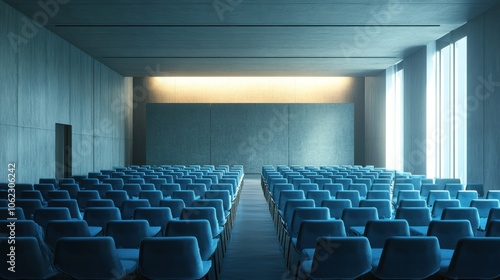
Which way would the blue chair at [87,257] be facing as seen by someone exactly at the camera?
facing away from the viewer and to the right of the viewer

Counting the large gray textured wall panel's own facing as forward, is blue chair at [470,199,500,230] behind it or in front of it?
in front

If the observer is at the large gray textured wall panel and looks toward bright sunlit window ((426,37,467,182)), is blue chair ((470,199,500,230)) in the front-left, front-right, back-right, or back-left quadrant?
front-right

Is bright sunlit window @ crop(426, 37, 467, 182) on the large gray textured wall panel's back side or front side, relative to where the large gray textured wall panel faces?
on the front side

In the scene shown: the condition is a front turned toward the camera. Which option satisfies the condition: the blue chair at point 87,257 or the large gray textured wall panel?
the large gray textured wall panel

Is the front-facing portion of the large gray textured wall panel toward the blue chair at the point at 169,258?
yes

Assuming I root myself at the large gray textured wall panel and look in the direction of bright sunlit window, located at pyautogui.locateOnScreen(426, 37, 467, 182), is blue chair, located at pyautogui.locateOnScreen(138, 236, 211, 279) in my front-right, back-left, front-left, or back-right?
front-right

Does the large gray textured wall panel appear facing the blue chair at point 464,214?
yes

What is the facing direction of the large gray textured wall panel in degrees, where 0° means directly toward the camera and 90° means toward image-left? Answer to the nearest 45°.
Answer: approximately 0°

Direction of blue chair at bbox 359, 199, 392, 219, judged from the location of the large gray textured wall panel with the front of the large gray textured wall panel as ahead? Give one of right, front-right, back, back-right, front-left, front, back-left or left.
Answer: front

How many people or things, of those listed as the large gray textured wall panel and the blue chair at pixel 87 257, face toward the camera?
1

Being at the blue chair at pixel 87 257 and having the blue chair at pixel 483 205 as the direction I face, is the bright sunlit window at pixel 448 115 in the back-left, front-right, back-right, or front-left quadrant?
front-left

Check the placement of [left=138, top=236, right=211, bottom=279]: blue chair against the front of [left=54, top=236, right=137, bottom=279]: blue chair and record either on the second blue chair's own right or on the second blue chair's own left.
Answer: on the second blue chair's own right

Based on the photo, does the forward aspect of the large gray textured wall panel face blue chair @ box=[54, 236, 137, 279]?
yes

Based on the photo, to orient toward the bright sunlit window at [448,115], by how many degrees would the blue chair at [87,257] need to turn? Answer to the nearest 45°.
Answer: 0° — it already faces it
